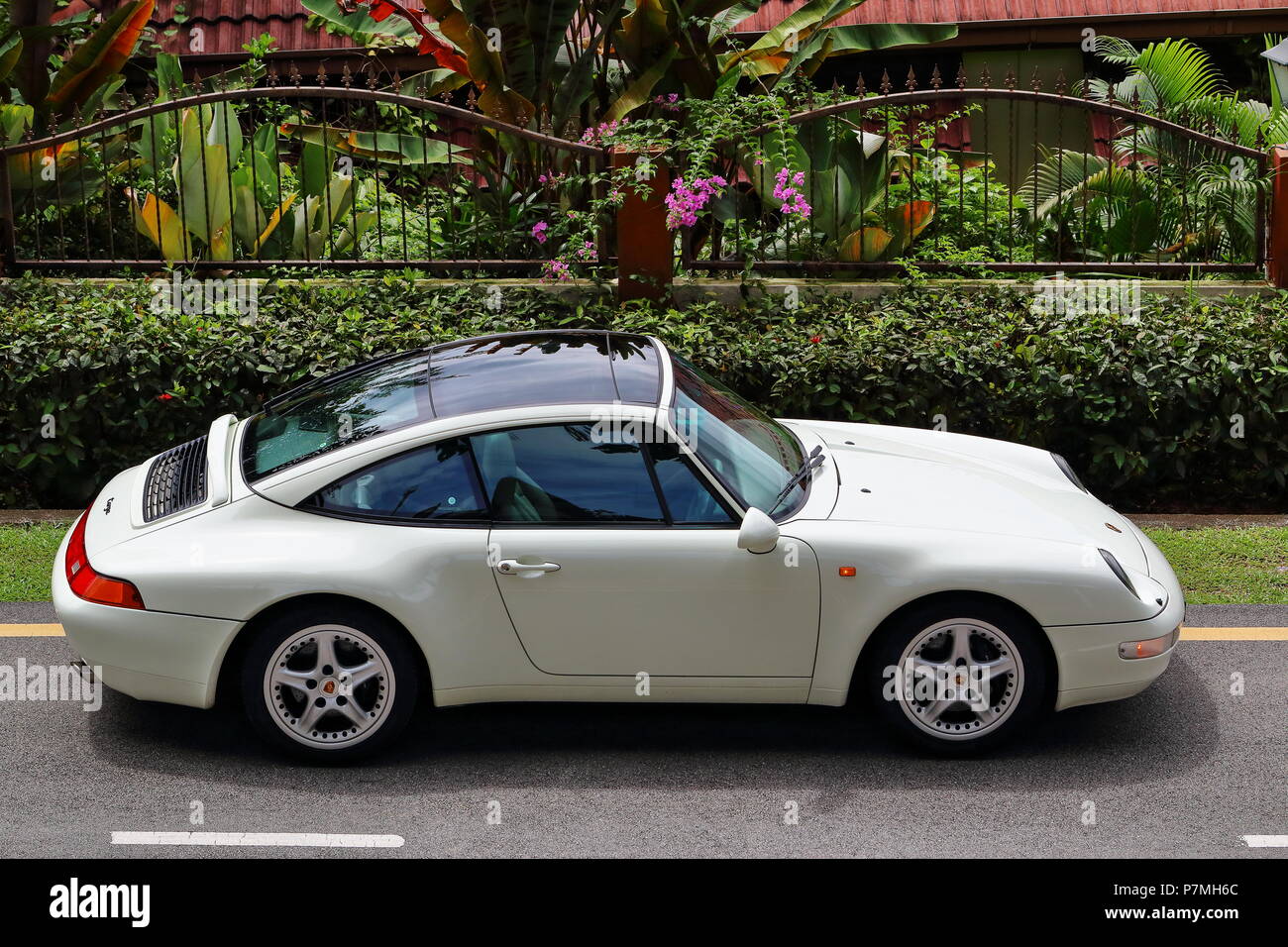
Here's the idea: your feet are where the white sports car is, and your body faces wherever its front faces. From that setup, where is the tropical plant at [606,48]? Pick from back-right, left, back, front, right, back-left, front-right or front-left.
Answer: left

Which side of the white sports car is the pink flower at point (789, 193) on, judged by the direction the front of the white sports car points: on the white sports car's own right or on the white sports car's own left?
on the white sports car's own left

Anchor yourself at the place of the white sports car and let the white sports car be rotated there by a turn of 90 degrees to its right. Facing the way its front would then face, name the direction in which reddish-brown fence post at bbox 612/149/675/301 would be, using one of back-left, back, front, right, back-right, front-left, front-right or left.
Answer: back

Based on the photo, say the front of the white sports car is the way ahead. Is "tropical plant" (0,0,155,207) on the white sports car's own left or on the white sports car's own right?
on the white sports car's own left

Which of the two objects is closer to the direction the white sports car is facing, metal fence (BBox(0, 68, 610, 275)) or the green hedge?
the green hedge

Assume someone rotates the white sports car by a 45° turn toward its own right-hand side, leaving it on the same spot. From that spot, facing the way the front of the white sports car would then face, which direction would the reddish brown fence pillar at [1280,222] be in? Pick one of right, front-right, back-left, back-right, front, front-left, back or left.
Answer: left

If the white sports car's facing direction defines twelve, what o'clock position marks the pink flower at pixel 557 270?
The pink flower is roughly at 9 o'clock from the white sports car.

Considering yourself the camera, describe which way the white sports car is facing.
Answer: facing to the right of the viewer
